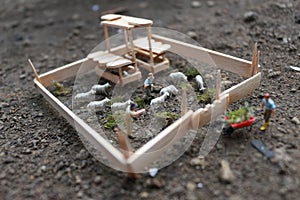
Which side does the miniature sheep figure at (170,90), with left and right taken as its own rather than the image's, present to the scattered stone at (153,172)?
left

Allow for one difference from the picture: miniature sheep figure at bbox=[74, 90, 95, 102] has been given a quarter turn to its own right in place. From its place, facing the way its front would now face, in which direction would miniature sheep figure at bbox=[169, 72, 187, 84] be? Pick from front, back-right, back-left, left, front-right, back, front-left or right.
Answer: left

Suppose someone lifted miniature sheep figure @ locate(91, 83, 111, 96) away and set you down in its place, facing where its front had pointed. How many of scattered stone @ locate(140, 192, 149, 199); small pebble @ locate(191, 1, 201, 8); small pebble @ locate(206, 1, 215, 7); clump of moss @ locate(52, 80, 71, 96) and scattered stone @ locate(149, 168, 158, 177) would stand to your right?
2

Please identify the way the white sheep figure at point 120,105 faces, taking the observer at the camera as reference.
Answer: facing to the right of the viewer

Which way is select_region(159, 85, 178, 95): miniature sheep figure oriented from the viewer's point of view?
to the viewer's left

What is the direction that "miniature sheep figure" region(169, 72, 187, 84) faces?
to the viewer's right

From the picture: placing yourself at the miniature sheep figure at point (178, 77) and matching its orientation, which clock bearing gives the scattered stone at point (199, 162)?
The scattered stone is roughly at 3 o'clock from the miniature sheep figure.

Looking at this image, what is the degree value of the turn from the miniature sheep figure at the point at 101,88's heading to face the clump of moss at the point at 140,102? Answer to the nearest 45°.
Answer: approximately 45° to its right
